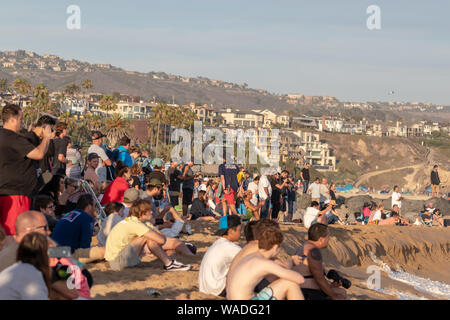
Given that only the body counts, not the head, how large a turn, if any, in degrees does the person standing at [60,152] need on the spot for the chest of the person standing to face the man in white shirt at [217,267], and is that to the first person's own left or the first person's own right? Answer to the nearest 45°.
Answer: approximately 45° to the first person's own right

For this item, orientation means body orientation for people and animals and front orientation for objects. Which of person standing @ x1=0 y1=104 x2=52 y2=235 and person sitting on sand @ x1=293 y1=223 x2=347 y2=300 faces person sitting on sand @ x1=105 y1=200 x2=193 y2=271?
the person standing

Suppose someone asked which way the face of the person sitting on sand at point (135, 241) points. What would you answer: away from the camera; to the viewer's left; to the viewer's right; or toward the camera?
to the viewer's right

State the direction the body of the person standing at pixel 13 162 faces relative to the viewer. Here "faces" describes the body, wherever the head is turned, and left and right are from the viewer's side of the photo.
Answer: facing away from the viewer and to the right of the viewer

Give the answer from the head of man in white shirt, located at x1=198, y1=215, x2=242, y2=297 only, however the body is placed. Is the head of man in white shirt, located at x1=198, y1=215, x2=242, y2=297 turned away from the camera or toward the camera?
away from the camera

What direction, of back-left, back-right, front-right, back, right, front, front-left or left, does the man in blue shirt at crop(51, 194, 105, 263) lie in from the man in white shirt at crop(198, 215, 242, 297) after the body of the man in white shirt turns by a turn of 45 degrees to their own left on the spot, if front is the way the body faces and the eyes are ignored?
left

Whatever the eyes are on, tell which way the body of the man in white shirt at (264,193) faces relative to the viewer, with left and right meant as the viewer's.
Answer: facing to the right of the viewer

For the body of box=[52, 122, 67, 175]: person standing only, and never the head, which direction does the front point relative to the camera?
to the viewer's right

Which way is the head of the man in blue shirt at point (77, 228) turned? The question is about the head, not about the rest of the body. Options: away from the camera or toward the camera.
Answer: away from the camera

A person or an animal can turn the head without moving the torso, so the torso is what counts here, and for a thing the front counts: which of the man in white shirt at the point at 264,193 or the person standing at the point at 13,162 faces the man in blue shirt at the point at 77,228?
the person standing

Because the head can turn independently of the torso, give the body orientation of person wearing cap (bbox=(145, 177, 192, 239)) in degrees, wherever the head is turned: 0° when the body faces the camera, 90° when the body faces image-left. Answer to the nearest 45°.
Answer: approximately 270°

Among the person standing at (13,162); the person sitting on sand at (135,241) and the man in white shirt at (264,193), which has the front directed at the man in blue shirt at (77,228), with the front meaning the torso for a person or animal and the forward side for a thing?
the person standing
